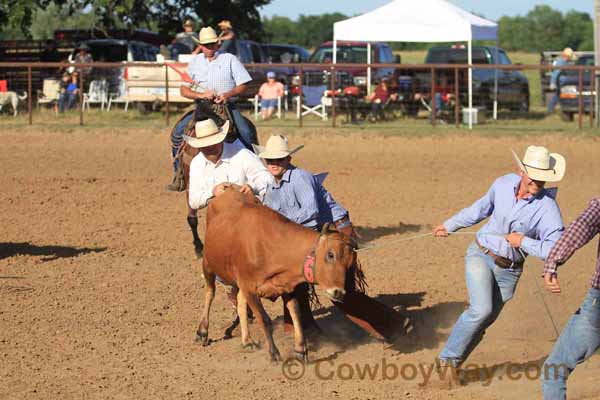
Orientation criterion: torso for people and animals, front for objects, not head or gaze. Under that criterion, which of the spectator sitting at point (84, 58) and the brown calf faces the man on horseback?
the spectator sitting

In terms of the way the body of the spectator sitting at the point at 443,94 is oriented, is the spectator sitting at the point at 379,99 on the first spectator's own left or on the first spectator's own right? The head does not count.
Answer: on the first spectator's own right

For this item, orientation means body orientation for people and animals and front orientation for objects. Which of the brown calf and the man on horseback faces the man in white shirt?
the man on horseback

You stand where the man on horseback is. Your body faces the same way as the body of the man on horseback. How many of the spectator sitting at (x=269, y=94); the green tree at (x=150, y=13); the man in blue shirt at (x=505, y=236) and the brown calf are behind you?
2

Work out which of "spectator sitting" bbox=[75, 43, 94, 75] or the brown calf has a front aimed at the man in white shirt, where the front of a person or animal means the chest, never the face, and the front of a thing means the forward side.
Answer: the spectator sitting

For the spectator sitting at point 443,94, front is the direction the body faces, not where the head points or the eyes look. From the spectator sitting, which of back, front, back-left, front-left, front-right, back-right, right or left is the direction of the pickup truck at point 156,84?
front-right

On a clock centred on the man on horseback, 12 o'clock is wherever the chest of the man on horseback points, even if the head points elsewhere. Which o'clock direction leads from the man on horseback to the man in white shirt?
The man in white shirt is roughly at 12 o'clock from the man on horseback.

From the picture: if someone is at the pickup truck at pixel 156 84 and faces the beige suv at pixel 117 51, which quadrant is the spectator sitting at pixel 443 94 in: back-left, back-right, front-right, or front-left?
back-right

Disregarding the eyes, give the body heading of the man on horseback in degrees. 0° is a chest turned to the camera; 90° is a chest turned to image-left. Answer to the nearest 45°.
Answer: approximately 0°

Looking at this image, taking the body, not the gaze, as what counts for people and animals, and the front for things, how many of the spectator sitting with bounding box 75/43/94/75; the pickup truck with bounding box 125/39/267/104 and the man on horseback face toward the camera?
2

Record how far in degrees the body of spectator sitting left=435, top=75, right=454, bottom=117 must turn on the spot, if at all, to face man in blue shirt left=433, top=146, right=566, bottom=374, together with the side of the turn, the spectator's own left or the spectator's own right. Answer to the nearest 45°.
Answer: approximately 45° to the spectator's own left

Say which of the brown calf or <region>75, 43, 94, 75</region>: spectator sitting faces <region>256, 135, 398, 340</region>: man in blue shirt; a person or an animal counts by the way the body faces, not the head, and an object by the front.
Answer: the spectator sitting

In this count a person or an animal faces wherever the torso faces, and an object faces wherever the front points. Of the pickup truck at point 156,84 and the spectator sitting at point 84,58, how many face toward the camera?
1

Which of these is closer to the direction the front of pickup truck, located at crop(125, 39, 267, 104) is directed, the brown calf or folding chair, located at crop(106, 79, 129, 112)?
the brown calf

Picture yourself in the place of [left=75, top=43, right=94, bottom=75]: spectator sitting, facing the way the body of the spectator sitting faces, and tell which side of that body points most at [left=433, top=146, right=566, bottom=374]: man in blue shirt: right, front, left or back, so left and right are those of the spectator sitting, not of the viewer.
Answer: front

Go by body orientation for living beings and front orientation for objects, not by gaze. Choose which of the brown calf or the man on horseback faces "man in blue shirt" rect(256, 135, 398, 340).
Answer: the man on horseback
